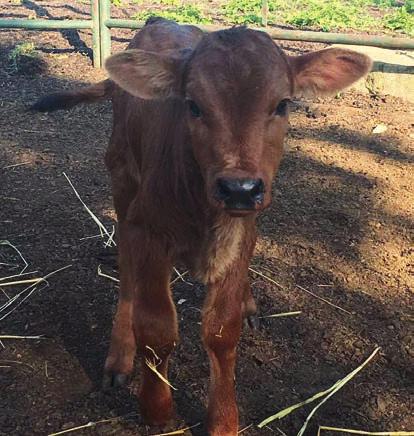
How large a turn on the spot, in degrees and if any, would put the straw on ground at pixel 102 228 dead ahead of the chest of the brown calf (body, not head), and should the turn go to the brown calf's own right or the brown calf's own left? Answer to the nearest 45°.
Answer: approximately 135° to the brown calf's own right

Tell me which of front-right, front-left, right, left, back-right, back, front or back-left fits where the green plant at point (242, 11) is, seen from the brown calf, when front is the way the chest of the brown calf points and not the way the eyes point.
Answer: back

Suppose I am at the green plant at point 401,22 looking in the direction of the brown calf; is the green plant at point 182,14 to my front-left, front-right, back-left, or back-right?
front-right

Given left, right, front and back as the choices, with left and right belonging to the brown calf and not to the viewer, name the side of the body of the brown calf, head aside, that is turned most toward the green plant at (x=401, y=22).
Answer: back

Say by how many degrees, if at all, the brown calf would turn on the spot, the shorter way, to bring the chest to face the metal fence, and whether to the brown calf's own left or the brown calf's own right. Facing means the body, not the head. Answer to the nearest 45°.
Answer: approximately 180°

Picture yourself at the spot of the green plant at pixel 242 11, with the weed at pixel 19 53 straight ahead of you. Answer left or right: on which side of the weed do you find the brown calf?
left

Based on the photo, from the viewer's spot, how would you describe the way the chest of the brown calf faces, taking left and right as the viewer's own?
facing the viewer

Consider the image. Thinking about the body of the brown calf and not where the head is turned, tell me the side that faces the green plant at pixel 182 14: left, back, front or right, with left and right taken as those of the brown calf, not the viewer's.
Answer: back

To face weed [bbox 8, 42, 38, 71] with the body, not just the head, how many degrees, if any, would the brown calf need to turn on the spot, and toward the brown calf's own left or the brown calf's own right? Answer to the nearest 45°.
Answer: approximately 135° to the brown calf's own right
